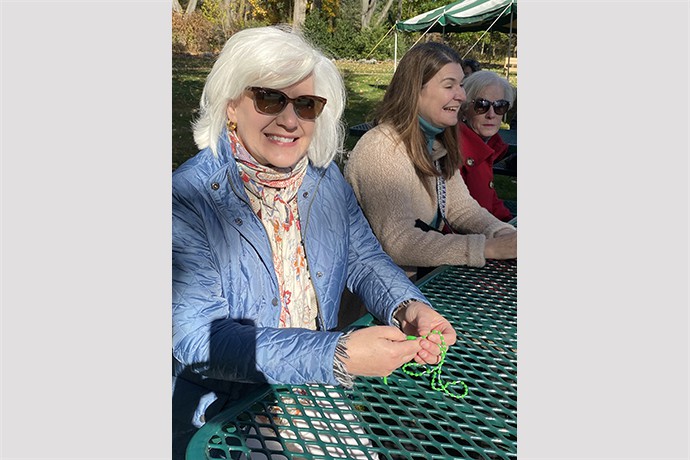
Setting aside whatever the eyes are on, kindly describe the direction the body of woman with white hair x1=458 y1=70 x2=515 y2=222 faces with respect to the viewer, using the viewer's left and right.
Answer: facing the viewer and to the right of the viewer

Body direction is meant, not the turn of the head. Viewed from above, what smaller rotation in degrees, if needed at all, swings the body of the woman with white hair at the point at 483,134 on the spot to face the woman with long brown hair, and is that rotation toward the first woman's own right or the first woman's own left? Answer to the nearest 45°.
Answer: approximately 45° to the first woman's own right

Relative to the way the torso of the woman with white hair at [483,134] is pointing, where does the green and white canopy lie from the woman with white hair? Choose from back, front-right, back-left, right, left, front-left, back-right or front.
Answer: back-left

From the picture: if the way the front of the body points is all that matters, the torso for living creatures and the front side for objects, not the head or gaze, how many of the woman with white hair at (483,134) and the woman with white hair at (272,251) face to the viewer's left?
0

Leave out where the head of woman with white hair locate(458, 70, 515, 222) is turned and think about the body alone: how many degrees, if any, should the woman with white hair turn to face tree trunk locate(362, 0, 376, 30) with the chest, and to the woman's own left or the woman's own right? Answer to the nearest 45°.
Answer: approximately 135° to the woman's own left

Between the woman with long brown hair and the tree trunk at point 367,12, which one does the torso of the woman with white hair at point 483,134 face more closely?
the woman with long brown hair

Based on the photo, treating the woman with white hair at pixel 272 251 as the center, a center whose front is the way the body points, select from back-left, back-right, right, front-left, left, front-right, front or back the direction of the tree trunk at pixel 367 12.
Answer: back-left

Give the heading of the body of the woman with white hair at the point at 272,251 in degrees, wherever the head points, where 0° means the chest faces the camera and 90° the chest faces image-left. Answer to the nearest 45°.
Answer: approximately 315°

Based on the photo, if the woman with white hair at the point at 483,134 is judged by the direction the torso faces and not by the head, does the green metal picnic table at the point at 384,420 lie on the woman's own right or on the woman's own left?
on the woman's own right

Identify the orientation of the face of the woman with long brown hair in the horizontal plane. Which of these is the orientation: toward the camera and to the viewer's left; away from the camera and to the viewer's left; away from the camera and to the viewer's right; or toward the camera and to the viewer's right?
toward the camera and to the viewer's right

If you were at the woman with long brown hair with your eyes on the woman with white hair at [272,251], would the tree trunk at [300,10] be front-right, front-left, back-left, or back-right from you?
back-right
